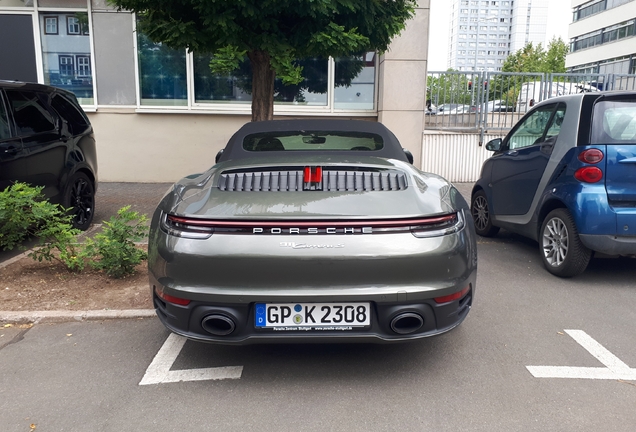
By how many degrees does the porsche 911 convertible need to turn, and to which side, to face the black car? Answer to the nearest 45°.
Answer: approximately 45° to its left

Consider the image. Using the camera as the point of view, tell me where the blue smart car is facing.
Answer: facing away from the viewer and to the left of the viewer

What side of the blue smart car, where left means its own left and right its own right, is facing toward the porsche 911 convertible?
left

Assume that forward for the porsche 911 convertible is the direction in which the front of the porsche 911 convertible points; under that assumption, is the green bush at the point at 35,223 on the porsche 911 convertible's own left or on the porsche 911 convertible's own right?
on the porsche 911 convertible's own left

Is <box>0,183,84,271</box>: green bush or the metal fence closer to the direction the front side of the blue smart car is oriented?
the metal fence

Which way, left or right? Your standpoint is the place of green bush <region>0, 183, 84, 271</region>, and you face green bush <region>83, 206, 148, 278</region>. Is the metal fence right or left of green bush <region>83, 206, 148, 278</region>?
left

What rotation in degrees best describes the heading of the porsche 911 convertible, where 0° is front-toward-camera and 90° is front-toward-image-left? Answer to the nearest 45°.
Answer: approximately 180°
